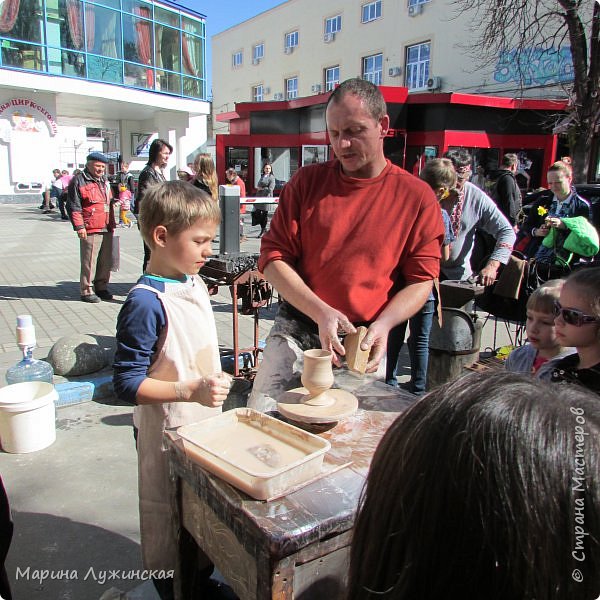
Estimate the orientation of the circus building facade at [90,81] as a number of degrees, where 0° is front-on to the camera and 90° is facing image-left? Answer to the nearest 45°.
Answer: approximately 315°

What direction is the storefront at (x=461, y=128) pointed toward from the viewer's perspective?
toward the camera

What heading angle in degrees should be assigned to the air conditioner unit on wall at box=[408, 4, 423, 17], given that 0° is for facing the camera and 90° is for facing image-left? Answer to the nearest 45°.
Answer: approximately 45°

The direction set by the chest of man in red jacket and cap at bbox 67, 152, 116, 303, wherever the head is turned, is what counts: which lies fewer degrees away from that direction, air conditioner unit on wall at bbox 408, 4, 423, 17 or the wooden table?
the wooden table

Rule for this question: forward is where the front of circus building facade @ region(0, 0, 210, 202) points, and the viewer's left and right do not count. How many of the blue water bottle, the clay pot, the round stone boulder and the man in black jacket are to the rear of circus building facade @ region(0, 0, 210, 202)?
0

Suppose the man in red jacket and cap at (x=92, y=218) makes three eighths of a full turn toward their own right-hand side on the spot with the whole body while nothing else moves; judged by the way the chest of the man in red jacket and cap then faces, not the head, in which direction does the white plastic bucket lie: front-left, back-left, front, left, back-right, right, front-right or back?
left

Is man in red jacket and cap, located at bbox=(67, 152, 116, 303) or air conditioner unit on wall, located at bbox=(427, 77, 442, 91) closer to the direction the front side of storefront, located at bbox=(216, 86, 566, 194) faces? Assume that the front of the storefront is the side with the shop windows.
the man in red jacket and cap

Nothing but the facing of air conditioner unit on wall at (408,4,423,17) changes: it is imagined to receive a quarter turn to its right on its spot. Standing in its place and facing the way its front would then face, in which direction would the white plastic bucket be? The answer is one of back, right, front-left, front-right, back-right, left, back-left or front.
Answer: back-left

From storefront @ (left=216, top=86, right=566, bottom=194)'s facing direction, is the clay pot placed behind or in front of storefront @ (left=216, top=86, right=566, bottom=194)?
in front

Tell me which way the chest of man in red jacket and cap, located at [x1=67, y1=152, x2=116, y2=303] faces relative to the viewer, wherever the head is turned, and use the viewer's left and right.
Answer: facing the viewer and to the right of the viewer

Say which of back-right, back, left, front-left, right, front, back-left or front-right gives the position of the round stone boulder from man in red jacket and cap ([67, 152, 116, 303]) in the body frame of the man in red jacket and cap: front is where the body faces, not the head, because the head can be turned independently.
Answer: front-right

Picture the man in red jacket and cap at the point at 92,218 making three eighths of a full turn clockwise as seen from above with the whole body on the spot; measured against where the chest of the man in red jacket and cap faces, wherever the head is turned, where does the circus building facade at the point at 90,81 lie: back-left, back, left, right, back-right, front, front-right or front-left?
right

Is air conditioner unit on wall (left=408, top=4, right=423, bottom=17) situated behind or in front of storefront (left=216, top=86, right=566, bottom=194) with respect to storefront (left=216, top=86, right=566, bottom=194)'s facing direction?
behind

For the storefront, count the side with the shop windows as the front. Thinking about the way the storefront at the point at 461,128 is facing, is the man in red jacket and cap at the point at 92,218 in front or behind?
in front

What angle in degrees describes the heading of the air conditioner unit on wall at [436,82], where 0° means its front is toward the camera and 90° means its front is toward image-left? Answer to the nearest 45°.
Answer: approximately 45°

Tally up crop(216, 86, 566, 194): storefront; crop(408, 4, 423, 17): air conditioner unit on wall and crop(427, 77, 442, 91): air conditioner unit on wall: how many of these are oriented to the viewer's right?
0

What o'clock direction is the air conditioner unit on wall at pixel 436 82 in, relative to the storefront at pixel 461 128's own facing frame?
The air conditioner unit on wall is roughly at 6 o'clock from the storefront.
